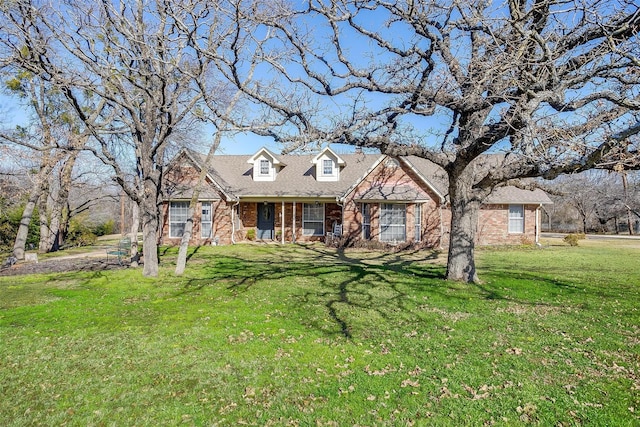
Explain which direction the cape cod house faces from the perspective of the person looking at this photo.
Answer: facing the viewer

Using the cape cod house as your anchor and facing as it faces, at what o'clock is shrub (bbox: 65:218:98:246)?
The shrub is roughly at 3 o'clock from the cape cod house.

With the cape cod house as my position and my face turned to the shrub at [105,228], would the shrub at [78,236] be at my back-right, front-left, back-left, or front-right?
front-left

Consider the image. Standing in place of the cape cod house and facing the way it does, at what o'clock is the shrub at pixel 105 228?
The shrub is roughly at 4 o'clock from the cape cod house.
